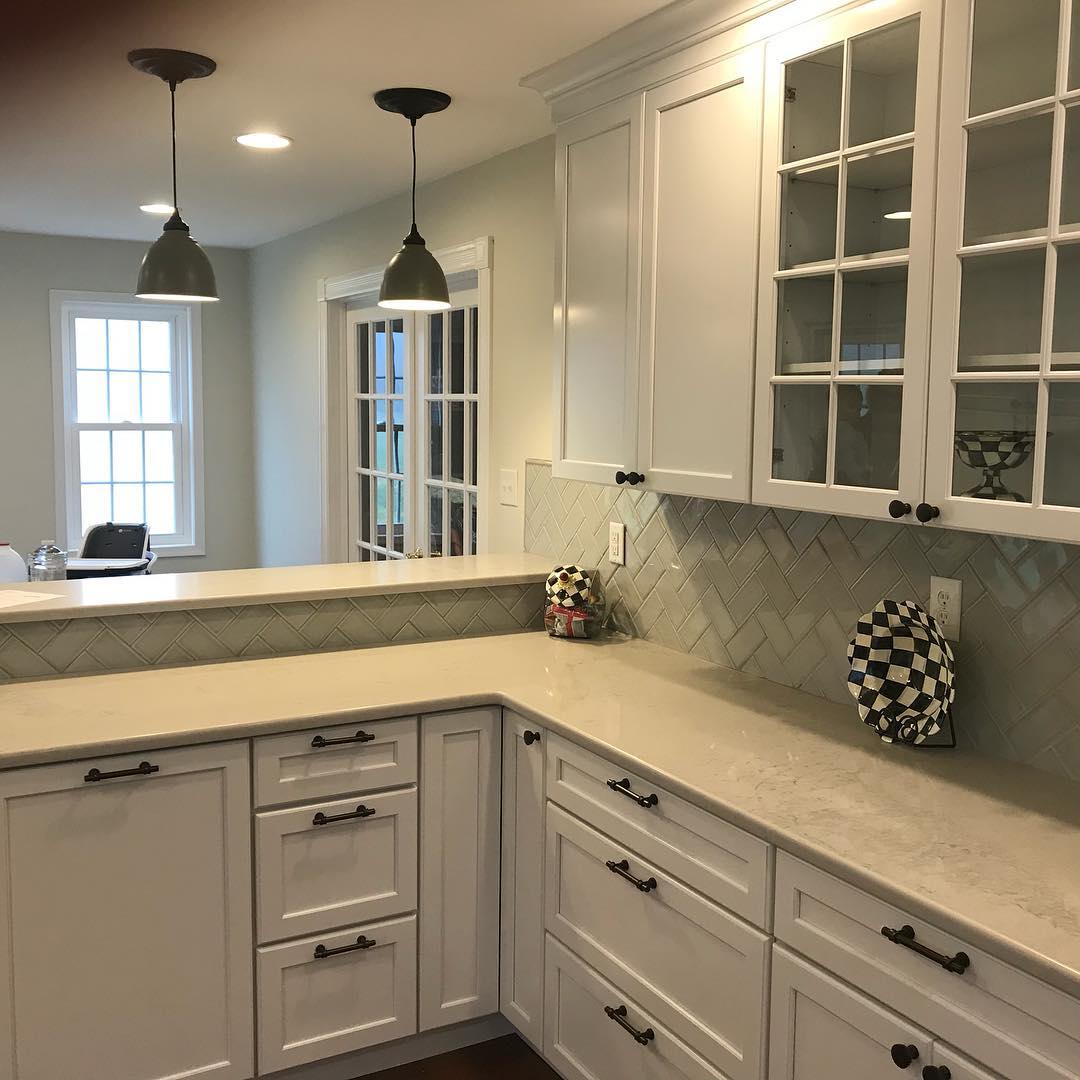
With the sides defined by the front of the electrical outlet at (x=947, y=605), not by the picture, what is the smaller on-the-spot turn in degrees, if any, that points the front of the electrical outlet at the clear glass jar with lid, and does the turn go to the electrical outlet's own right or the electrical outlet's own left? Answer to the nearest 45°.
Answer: approximately 45° to the electrical outlet's own right

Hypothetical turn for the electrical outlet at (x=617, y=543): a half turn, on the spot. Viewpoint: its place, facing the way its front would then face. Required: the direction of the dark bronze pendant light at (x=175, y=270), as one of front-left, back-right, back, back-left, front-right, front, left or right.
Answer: back-left

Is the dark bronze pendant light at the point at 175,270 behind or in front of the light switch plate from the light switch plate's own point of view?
in front

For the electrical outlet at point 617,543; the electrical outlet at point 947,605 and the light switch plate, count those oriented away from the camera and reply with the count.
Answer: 0

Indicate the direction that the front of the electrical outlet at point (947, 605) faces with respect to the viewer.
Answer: facing the viewer and to the left of the viewer

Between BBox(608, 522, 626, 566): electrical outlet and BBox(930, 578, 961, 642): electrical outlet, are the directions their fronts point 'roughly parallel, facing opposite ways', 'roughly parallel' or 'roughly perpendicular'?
roughly parallel
